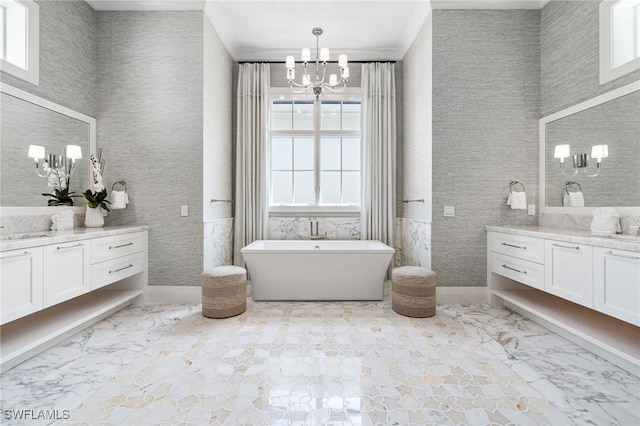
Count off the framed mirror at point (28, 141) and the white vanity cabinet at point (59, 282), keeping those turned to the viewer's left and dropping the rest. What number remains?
0

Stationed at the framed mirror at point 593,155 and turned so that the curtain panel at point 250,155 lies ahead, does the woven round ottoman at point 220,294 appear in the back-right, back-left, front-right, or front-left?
front-left

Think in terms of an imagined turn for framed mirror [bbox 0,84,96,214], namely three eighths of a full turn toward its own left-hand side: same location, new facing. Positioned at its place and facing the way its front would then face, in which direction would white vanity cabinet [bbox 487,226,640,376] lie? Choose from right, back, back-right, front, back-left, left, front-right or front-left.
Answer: back-right

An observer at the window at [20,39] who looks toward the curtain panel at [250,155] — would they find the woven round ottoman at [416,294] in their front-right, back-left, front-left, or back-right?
front-right

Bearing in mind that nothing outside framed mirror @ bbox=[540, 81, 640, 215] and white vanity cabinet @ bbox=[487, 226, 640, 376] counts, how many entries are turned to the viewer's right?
0

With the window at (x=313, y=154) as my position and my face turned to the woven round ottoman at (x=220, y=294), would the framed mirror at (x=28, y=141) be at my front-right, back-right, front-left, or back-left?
front-right

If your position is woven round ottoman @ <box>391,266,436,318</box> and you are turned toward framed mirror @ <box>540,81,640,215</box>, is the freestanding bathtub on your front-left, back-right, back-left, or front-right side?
back-left

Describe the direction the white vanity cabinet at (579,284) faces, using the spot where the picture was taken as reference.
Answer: facing the viewer and to the left of the viewer

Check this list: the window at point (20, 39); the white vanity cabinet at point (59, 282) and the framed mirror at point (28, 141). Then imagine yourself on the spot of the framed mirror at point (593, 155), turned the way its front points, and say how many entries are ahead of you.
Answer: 3

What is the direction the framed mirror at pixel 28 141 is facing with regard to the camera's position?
facing the viewer and to the right of the viewer

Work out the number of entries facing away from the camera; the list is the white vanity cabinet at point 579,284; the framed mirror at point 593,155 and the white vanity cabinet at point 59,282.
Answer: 0

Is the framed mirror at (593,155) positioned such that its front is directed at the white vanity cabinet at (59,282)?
yes
